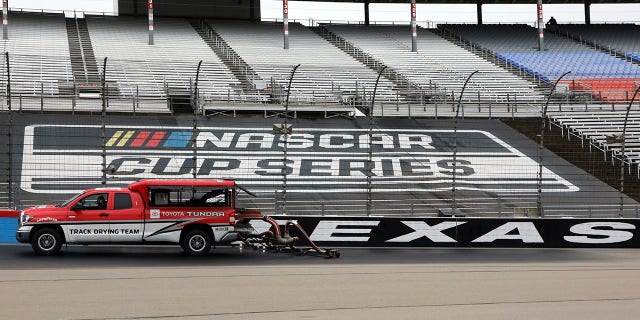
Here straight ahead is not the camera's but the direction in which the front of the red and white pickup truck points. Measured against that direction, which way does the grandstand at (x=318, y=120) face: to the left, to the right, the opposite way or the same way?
to the left

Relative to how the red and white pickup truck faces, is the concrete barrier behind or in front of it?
behind

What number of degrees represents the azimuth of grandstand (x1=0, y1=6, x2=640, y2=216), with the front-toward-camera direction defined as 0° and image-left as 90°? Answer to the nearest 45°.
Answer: approximately 0°

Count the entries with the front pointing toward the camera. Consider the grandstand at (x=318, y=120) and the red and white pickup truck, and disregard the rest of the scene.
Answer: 1

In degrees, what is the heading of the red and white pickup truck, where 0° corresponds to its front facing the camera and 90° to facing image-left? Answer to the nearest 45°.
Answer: approximately 90°

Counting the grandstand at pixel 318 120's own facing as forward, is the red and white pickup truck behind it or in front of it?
in front

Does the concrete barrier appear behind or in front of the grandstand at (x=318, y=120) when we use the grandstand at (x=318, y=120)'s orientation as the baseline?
in front
